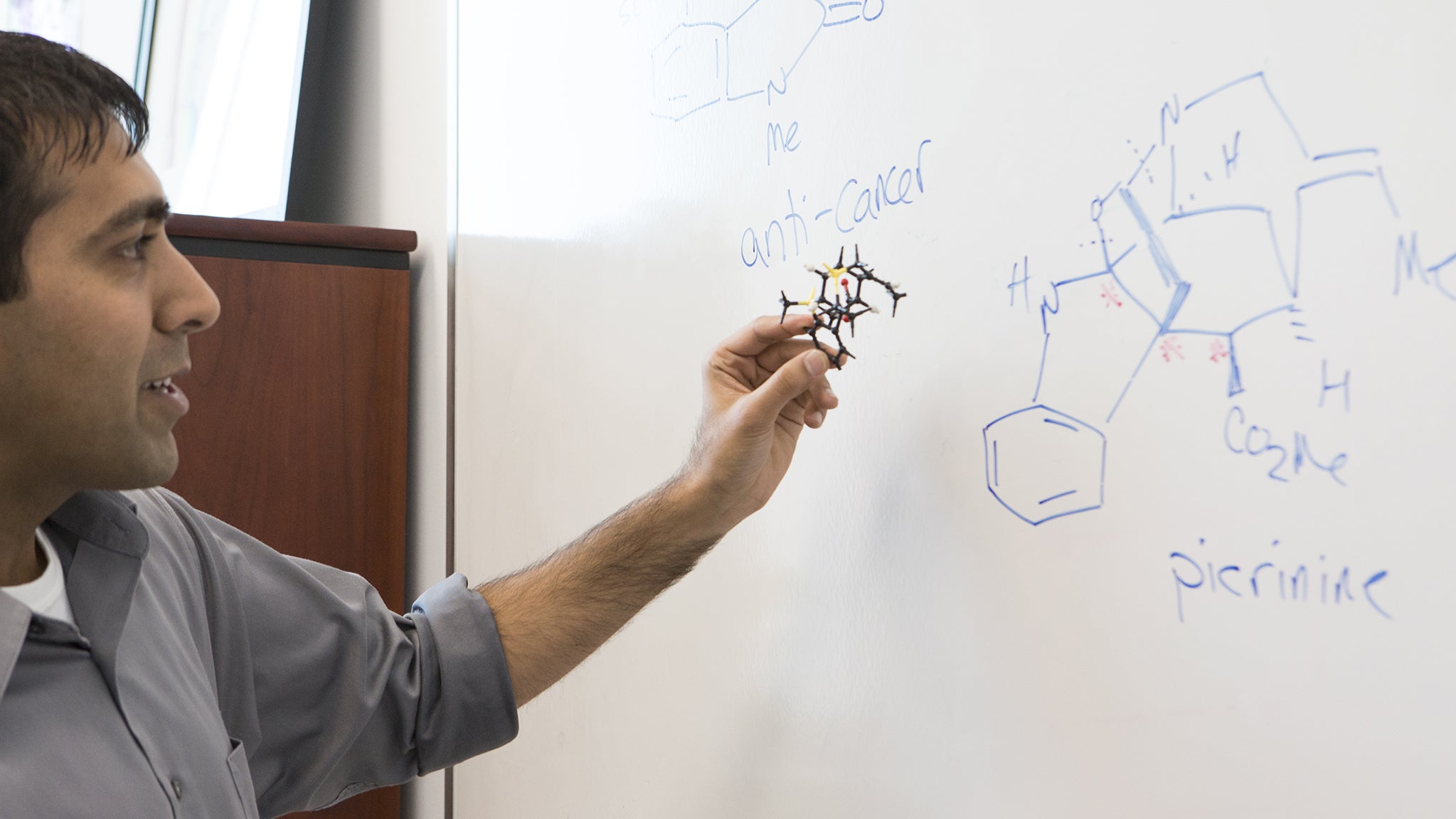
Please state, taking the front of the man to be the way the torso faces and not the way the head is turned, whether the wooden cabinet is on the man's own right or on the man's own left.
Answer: on the man's own left

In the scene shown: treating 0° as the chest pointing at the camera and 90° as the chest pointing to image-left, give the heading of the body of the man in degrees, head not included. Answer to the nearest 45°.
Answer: approximately 315°

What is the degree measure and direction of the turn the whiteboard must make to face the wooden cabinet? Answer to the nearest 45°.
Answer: approximately 135° to its right

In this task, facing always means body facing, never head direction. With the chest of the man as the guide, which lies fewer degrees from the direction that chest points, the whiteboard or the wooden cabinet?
the whiteboard

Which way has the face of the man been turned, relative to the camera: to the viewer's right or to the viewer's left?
to the viewer's right
